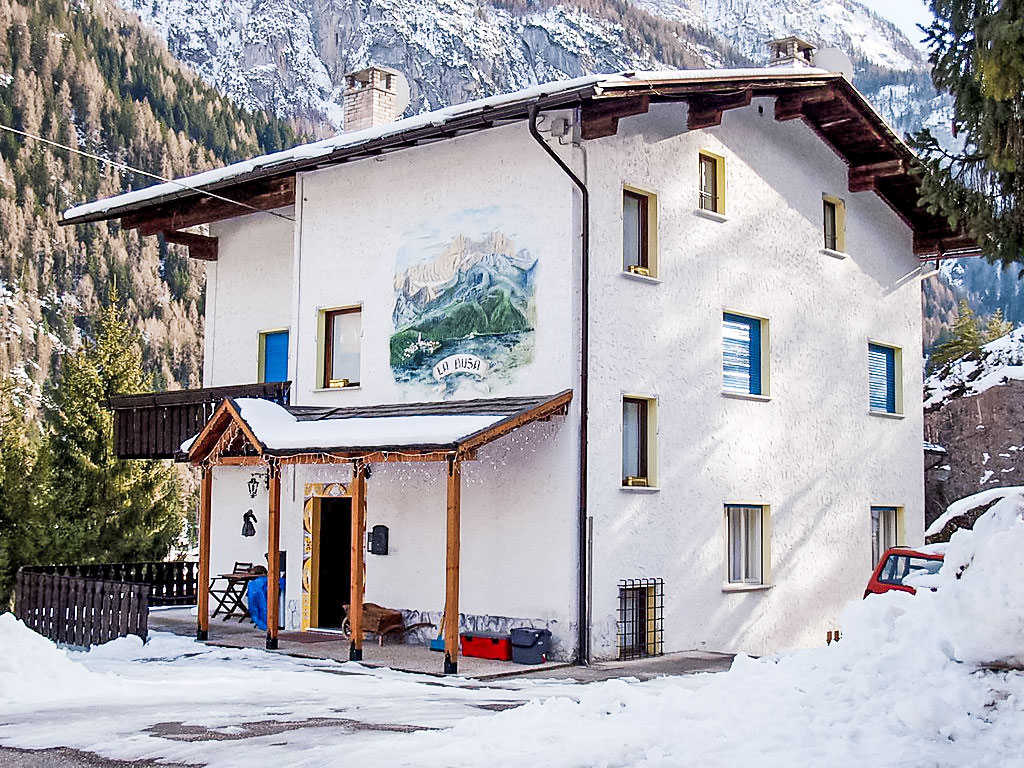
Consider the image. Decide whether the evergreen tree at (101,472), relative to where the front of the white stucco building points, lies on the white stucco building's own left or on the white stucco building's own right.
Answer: on the white stucco building's own right

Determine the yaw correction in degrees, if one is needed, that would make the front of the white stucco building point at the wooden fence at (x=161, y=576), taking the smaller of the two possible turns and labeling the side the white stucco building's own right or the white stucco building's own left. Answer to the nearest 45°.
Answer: approximately 90° to the white stucco building's own right

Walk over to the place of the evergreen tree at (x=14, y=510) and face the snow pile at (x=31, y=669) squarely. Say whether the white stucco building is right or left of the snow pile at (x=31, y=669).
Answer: left

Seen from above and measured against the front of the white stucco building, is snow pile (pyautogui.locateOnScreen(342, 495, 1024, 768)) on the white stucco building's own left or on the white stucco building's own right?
on the white stucco building's own left

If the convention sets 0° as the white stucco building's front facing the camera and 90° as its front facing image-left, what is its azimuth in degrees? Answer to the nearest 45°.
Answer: approximately 45°

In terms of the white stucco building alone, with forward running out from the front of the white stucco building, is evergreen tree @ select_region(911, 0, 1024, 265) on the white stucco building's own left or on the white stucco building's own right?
on the white stucco building's own left

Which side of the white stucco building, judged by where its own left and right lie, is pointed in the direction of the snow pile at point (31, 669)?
front

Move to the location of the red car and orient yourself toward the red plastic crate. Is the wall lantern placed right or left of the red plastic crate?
right

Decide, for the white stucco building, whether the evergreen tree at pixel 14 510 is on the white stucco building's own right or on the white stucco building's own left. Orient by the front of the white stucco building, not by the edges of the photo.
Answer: on the white stucco building's own right
